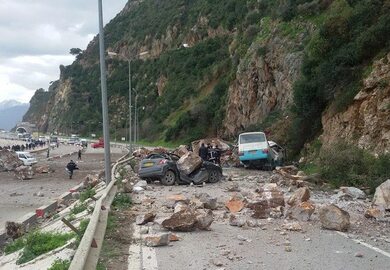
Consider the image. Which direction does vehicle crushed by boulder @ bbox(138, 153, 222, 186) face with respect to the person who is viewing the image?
facing away from the viewer and to the right of the viewer
